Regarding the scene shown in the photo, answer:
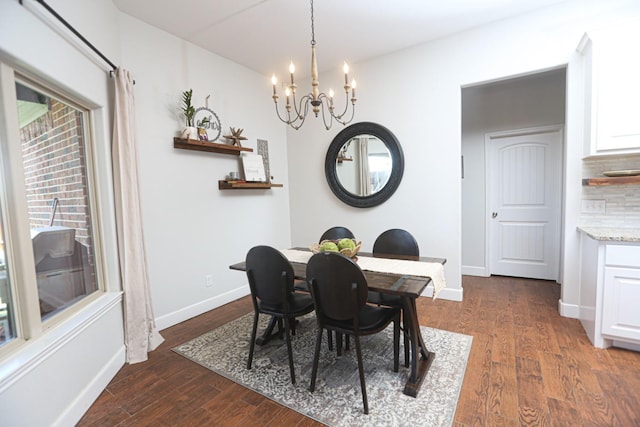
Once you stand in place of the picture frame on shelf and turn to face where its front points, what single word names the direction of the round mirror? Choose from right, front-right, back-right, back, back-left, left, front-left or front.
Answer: front-left

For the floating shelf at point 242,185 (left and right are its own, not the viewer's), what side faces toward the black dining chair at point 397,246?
front

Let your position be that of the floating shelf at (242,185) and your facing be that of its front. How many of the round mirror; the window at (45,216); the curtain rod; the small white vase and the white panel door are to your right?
3

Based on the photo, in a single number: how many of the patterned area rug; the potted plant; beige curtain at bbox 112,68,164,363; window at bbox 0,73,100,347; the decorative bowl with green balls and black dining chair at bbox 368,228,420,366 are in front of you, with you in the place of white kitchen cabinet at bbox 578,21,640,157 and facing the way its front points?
6

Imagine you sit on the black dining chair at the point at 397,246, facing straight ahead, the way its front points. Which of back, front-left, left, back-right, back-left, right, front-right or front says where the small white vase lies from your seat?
front-right

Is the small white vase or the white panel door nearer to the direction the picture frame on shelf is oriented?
the white panel door

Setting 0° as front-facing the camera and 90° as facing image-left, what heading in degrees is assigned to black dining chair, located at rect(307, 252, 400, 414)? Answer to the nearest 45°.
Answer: approximately 225°

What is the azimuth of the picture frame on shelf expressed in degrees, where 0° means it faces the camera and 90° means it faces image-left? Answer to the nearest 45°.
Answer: approximately 315°

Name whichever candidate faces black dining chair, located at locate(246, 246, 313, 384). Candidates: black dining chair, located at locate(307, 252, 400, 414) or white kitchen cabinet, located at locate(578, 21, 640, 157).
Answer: the white kitchen cabinet

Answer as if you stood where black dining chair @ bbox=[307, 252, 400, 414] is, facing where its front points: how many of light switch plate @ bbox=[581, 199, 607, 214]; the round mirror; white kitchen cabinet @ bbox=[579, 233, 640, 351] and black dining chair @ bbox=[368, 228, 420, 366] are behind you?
0

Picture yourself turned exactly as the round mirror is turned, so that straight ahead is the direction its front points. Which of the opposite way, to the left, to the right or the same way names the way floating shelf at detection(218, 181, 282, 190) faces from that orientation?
to the left

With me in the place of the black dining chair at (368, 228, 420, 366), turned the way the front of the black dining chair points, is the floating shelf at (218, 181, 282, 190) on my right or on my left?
on my right

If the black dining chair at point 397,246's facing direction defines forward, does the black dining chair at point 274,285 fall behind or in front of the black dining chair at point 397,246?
in front

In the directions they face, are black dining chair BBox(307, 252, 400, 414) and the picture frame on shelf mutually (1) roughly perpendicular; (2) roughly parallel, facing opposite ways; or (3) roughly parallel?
roughly perpendicular

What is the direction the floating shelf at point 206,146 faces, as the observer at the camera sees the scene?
facing the viewer and to the right of the viewer

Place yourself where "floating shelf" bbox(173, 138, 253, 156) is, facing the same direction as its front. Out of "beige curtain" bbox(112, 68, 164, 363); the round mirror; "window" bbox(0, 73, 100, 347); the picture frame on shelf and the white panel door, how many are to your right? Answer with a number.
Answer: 2

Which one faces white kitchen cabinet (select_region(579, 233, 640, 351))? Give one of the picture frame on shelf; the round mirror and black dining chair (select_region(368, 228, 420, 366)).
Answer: the picture frame on shelf

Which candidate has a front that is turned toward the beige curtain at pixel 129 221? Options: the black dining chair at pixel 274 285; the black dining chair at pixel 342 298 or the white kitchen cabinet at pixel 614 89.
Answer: the white kitchen cabinet
